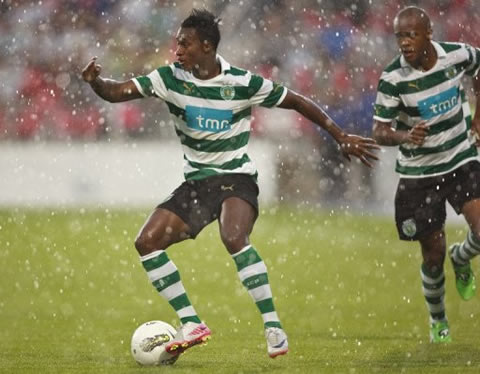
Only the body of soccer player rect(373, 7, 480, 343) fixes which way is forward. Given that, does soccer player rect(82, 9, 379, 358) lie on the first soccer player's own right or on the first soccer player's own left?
on the first soccer player's own right

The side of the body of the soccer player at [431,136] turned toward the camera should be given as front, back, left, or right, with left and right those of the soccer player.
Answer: front

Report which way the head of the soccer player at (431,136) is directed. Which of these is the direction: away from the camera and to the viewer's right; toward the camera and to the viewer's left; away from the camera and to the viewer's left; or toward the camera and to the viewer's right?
toward the camera and to the viewer's left

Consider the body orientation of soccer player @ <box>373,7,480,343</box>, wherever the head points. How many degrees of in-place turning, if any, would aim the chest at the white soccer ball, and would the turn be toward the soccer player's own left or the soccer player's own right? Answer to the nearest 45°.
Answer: approximately 45° to the soccer player's own right

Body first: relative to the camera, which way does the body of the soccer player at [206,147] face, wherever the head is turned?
toward the camera

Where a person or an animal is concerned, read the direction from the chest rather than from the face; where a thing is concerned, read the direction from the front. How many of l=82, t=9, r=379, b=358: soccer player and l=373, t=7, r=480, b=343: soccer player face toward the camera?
2
